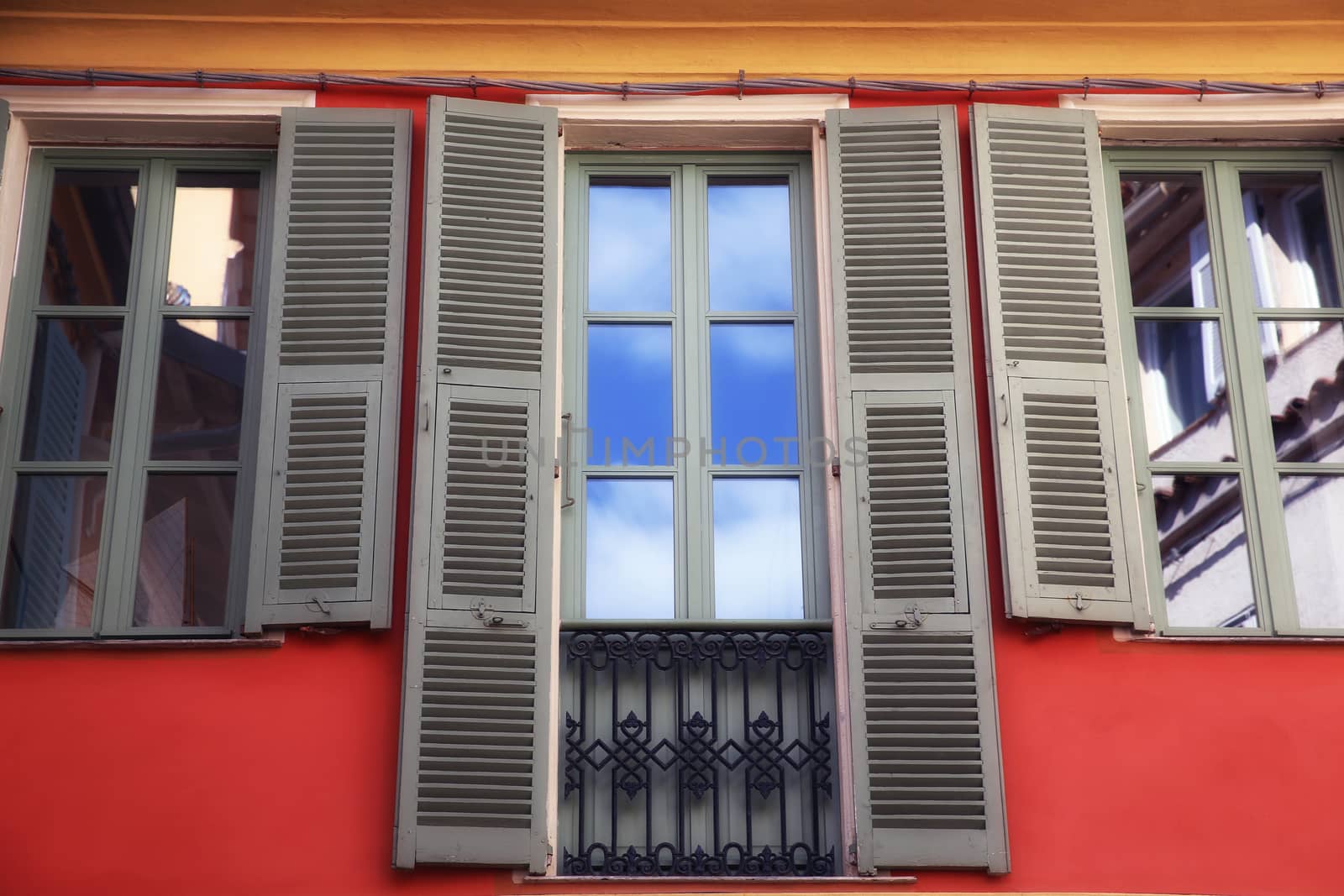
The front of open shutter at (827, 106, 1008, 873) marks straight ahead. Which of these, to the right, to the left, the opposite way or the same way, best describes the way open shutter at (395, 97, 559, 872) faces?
the same way

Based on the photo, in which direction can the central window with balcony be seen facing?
toward the camera

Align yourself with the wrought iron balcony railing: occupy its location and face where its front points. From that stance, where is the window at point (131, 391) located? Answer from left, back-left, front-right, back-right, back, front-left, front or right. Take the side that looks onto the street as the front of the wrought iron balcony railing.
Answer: right

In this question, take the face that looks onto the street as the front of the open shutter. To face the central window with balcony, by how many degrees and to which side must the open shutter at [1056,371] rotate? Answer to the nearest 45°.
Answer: approximately 90° to its right

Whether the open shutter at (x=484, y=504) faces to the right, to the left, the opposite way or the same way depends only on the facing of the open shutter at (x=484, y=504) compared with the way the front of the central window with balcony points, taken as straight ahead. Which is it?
the same way

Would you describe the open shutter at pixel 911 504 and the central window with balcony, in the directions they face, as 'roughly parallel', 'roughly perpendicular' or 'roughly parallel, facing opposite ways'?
roughly parallel

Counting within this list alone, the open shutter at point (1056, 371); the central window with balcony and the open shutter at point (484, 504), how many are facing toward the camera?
3

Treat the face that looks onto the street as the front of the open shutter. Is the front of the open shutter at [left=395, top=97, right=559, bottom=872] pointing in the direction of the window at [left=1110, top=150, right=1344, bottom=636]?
no

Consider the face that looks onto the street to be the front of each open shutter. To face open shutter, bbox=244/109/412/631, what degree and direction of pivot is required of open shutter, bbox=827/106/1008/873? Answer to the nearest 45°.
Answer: approximately 90° to its right

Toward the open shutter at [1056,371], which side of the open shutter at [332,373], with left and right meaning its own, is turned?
left

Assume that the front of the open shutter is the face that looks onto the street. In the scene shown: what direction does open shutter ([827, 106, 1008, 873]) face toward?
toward the camera

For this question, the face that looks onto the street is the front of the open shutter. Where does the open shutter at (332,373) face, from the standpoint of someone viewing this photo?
facing the viewer

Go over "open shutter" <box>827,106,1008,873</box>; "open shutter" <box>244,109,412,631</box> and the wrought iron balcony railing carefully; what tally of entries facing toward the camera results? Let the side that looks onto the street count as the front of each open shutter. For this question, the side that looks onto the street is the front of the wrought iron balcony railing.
3

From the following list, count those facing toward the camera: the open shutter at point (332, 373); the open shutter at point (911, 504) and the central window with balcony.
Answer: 3

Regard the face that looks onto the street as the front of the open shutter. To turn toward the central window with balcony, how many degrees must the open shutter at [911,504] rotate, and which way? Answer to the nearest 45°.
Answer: approximately 90° to its right
